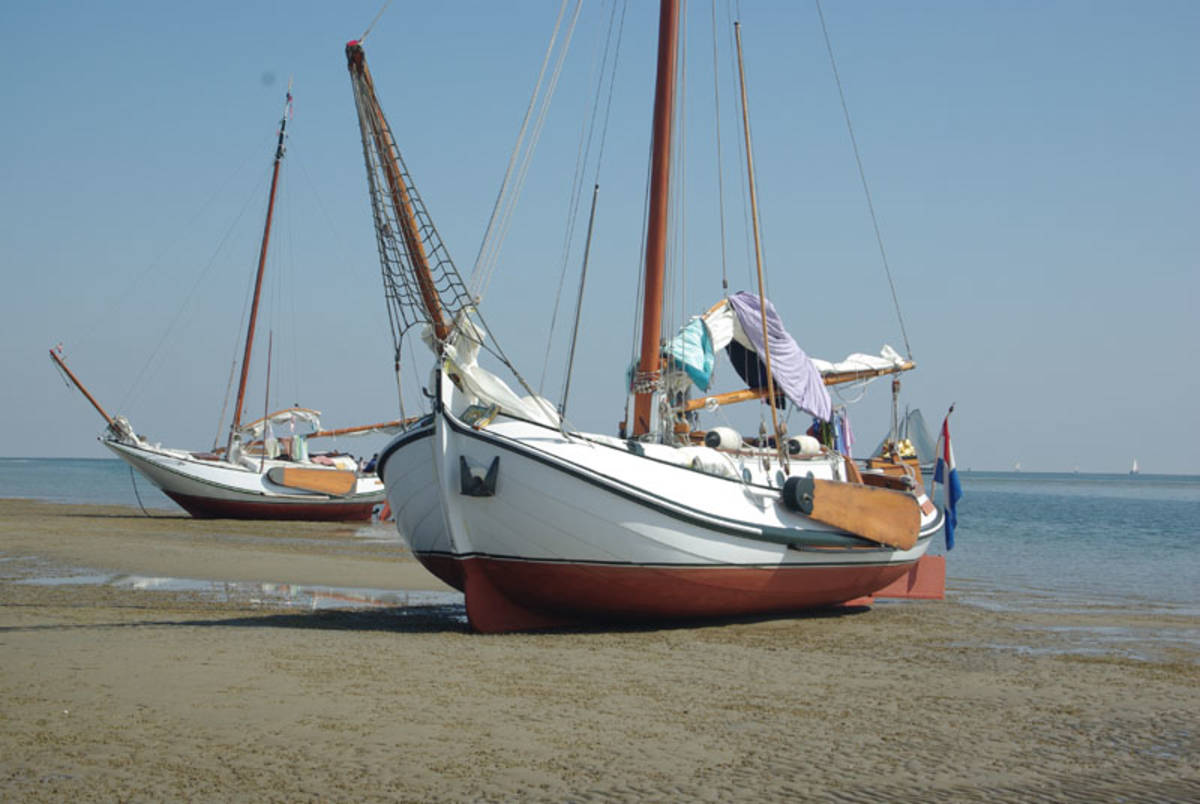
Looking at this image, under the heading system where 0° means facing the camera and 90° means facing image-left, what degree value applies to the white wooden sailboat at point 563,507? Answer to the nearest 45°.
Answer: approximately 45°

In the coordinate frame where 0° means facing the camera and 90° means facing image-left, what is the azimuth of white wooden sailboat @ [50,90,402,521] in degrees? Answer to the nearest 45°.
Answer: approximately 90°

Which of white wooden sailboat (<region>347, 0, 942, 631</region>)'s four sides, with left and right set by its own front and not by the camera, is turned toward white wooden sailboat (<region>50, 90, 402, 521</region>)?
right
